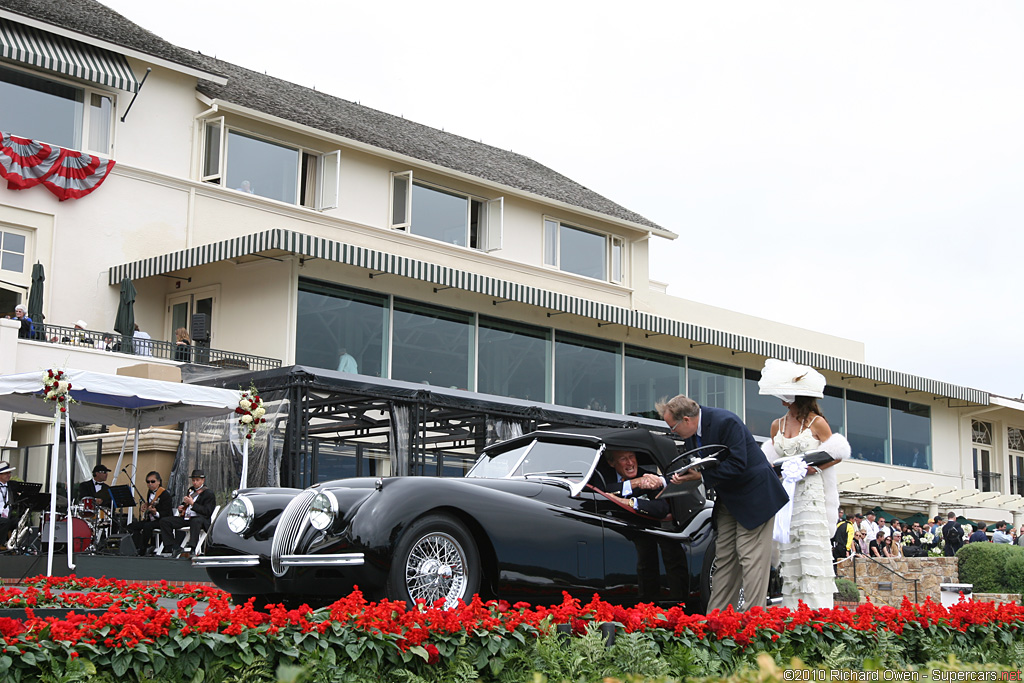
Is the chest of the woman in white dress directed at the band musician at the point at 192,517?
no

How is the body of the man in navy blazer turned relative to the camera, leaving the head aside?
to the viewer's left

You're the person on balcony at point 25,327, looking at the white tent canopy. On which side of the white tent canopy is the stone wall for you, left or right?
left

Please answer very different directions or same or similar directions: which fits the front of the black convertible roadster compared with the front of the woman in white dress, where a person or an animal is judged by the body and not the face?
same or similar directions

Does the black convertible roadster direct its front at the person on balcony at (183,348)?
no

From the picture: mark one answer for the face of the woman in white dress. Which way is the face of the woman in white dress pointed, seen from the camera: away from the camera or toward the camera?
toward the camera

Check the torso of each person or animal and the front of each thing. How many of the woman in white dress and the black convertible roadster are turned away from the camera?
0

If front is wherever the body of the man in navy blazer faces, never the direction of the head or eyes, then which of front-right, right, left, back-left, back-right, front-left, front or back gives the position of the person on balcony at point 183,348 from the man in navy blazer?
front-right

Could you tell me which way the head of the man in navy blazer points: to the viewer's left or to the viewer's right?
to the viewer's left

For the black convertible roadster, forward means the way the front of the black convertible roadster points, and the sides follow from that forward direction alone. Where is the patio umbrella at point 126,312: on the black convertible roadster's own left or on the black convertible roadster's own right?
on the black convertible roadster's own right

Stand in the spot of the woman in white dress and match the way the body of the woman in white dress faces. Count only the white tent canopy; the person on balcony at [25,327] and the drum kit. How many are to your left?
0

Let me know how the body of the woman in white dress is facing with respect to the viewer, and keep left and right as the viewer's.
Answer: facing the viewer and to the left of the viewer

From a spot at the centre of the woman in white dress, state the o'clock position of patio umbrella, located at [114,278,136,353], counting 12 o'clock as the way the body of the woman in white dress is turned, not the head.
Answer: The patio umbrella is roughly at 3 o'clock from the woman in white dress.

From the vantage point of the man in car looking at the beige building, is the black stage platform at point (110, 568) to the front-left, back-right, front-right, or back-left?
front-left

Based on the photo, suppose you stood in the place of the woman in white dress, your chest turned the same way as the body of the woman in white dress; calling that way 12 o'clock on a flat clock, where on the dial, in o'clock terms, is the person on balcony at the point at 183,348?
The person on balcony is roughly at 3 o'clock from the woman in white dress.

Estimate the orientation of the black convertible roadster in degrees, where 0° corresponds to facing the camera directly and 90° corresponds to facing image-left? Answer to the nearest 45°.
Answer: approximately 45°

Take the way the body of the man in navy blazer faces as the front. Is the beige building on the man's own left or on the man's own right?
on the man's own right

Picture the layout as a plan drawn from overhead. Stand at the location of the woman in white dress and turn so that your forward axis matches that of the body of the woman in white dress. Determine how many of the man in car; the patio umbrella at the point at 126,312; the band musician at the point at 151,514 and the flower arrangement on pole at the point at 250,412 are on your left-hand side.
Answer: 0

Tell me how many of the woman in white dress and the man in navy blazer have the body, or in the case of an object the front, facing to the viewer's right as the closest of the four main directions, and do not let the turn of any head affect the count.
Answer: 0
